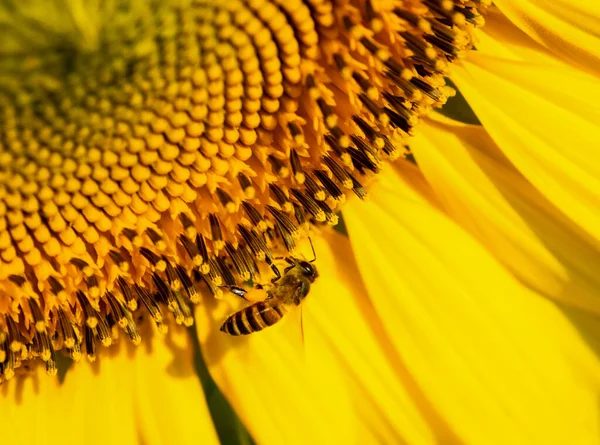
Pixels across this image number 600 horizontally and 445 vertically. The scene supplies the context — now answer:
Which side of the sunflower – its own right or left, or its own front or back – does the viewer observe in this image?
front
